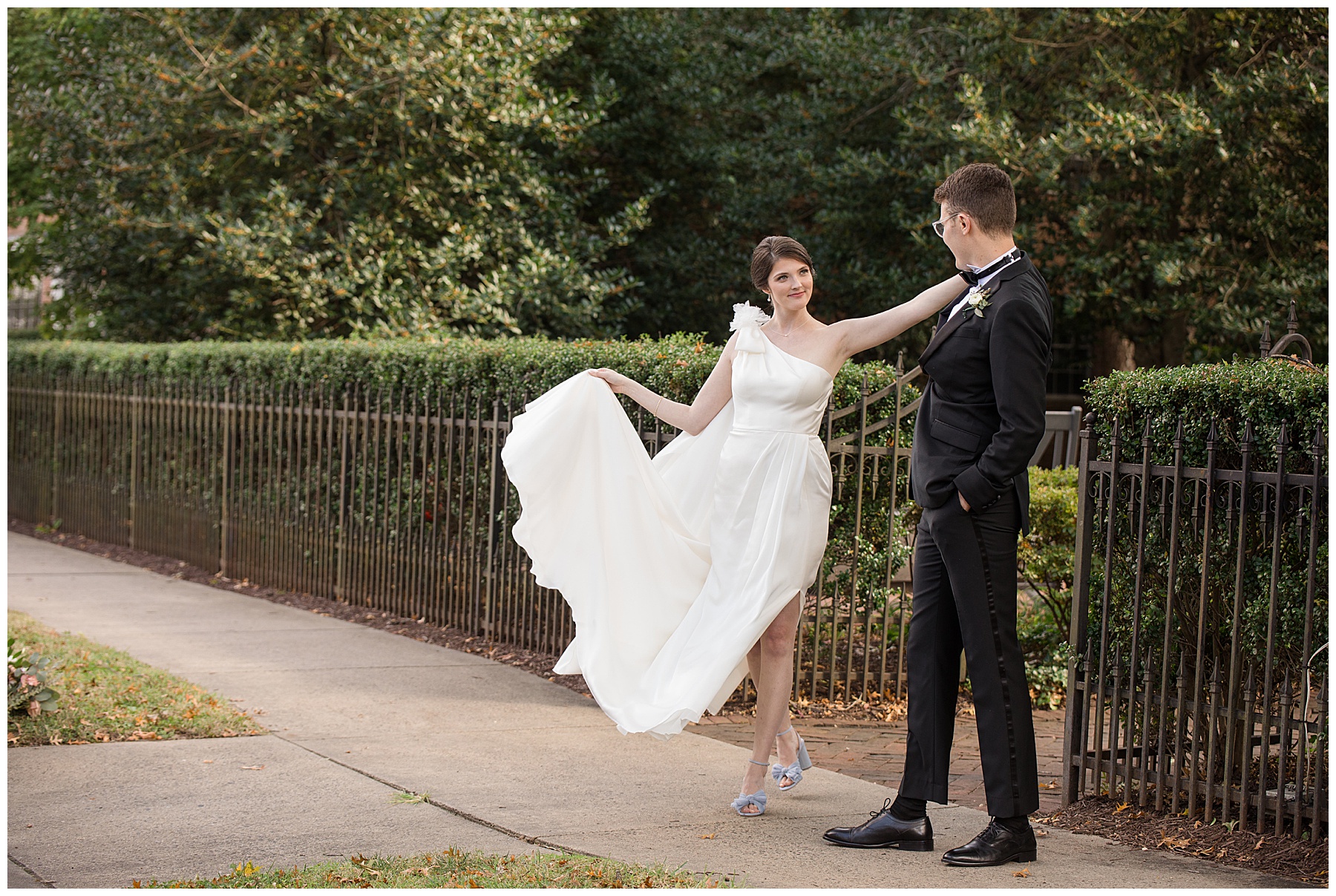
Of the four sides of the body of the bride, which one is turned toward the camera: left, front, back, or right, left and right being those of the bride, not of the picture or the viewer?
front

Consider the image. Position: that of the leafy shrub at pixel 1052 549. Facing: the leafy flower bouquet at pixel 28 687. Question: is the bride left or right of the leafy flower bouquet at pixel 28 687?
left

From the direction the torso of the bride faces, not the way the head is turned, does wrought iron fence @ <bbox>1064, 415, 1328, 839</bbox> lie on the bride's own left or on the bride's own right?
on the bride's own left

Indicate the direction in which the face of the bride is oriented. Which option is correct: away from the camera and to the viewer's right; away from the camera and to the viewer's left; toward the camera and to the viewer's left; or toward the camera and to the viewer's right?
toward the camera and to the viewer's right

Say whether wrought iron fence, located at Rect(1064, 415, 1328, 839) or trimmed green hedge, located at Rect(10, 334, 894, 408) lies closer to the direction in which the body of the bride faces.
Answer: the wrought iron fence

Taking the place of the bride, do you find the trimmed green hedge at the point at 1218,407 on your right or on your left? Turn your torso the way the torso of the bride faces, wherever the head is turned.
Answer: on your left

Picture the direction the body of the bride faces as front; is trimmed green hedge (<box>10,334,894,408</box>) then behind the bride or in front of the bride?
behind
